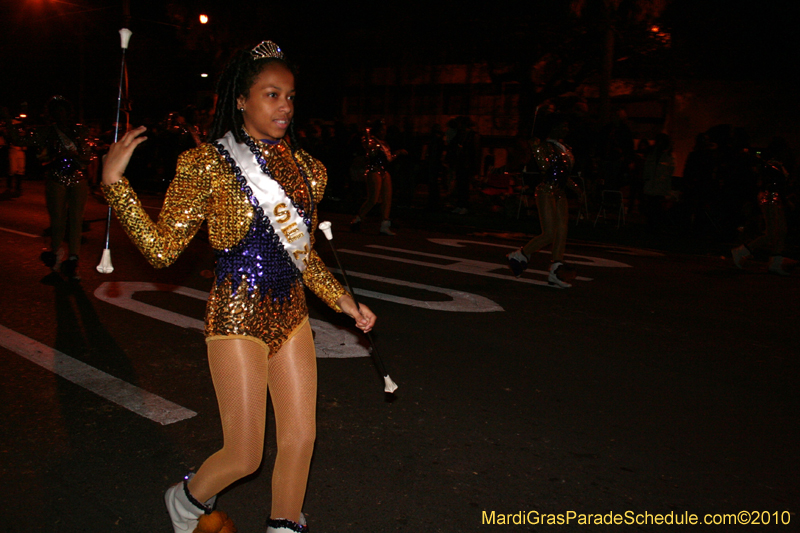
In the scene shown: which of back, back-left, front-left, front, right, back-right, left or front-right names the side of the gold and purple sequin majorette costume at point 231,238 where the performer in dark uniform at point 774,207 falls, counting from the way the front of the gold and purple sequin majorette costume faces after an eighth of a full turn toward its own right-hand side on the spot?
back-left

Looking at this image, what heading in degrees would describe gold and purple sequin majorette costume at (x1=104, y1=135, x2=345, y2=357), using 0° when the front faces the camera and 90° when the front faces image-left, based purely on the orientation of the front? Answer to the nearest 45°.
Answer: approximately 315°

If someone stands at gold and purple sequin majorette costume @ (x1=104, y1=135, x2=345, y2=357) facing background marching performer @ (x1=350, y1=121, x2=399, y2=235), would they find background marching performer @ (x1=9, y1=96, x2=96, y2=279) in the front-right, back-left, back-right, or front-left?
front-left
